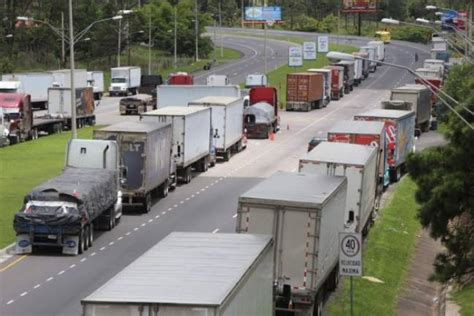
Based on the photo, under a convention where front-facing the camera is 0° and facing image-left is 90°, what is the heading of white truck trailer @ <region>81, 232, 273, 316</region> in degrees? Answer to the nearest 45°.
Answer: approximately 225°

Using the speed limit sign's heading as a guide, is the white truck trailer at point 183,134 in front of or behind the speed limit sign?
behind

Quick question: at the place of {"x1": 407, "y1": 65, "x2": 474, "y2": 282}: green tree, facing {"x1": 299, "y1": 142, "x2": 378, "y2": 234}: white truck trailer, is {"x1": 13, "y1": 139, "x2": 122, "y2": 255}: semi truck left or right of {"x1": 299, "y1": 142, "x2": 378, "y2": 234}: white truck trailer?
left

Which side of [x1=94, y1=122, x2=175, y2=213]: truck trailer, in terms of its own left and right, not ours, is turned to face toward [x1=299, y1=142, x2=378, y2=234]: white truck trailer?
right

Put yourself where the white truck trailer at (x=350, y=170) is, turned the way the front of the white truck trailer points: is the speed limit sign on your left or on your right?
on your right

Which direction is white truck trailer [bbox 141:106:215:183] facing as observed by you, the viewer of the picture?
facing away from the viewer and to the right of the viewer

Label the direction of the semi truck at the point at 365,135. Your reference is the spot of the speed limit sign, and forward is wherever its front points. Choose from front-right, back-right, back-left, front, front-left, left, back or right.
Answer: back

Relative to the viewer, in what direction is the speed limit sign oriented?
toward the camera

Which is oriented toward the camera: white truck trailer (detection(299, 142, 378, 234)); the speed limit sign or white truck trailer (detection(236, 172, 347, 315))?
the speed limit sign

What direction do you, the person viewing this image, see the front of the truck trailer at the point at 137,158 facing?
facing away from the viewer and to the right of the viewer

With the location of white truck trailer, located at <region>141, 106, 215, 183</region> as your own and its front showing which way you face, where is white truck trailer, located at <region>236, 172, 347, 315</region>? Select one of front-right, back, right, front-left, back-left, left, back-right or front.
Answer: back-right

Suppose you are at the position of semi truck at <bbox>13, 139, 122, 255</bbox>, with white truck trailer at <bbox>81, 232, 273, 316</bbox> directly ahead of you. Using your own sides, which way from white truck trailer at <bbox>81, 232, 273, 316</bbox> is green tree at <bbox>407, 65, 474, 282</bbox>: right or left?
left

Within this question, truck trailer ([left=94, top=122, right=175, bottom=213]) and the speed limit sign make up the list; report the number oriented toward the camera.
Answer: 1

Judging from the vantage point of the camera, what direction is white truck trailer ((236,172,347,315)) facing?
facing away from the viewer and to the right of the viewer
